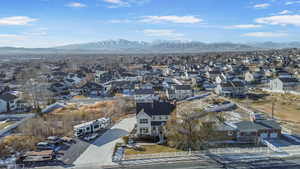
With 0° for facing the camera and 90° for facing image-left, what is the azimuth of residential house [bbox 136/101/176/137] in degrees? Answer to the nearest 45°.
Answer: approximately 0°

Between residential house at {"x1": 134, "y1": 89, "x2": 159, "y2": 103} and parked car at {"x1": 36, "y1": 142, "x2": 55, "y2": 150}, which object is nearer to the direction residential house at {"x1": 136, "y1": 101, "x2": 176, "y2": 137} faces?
the parked car

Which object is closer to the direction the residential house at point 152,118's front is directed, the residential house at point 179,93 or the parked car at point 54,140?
the parked car

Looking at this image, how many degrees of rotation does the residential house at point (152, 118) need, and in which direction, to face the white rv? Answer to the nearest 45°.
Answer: approximately 90° to its right

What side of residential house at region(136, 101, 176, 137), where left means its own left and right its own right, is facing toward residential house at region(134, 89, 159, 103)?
back

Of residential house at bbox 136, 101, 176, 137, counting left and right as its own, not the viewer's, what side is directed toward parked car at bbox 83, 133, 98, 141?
right

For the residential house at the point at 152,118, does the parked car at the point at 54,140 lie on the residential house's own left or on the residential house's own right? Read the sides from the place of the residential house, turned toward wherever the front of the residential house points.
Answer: on the residential house's own right

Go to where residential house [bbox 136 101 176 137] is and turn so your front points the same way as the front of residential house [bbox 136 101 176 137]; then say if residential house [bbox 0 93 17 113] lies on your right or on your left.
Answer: on your right

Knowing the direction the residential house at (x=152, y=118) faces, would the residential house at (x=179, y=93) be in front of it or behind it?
behind
